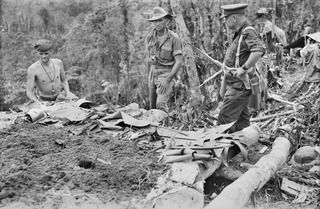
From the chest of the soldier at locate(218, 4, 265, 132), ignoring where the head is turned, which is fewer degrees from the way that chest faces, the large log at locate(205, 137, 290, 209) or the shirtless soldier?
the shirtless soldier

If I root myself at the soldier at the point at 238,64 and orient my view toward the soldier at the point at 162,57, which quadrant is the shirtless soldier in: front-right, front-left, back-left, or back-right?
front-left

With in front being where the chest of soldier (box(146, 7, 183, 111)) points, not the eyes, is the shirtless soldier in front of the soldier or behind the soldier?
in front

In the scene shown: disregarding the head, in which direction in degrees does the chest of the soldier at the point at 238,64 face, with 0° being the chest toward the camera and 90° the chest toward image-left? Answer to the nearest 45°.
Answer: approximately 90°

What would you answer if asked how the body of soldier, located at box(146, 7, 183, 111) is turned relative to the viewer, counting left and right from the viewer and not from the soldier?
facing the viewer and to the left of the viewer

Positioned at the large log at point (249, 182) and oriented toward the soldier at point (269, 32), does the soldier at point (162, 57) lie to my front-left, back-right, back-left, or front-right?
front-left

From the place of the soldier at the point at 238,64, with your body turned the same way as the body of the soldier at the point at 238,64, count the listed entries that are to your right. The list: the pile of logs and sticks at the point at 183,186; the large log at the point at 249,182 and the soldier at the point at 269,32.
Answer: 1

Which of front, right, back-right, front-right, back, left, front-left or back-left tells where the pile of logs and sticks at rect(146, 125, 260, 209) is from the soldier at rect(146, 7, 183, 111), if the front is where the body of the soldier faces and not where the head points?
front-left

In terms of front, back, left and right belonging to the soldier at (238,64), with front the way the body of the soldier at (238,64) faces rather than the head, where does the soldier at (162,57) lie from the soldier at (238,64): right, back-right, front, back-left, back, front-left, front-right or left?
front-right

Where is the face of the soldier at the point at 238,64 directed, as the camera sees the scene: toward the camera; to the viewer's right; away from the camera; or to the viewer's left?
to the viewer's left
